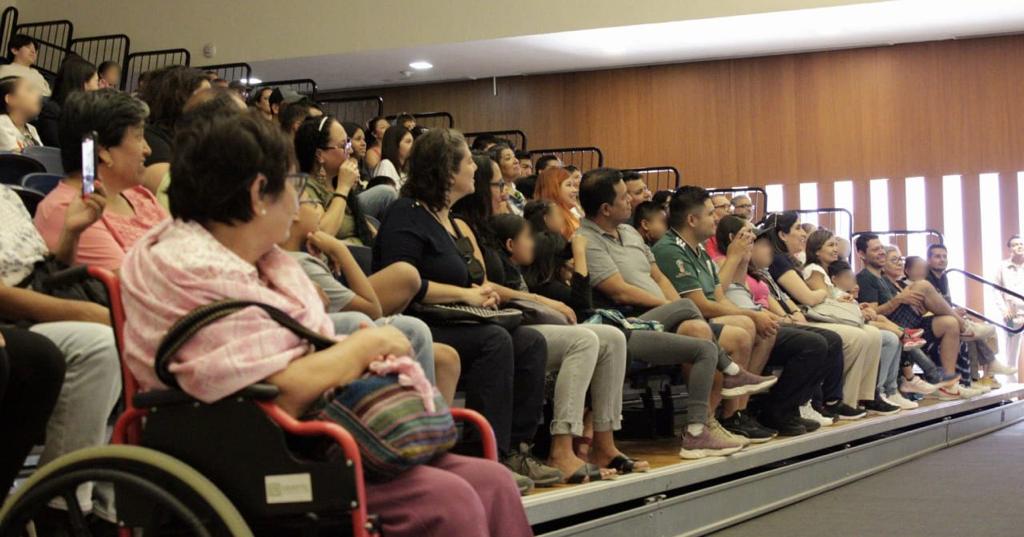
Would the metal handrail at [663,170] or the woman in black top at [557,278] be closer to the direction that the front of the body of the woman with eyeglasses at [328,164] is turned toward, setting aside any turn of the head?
the woman in black top

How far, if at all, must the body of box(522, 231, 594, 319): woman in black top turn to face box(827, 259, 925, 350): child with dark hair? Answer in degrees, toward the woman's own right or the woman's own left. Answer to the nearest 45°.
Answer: approximately 45° to the woman's own left

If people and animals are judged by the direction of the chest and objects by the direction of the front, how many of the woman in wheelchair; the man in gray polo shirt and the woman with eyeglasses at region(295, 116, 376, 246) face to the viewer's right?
3

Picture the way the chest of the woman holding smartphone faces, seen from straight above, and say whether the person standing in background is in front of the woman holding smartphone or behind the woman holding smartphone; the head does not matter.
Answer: in front

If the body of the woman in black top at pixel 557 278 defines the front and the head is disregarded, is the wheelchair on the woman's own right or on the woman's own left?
on the woman's own right

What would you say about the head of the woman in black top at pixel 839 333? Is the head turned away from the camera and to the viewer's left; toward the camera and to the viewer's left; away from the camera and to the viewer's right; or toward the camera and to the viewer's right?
toward the camera and to the viewer's right

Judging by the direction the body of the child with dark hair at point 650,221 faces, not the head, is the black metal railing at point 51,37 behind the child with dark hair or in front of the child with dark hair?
behind

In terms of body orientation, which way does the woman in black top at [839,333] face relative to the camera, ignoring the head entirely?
to the viewer's right

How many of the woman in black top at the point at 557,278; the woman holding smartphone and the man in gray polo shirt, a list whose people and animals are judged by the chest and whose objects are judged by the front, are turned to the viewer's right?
3

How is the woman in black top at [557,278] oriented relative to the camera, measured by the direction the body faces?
to the viewer's right

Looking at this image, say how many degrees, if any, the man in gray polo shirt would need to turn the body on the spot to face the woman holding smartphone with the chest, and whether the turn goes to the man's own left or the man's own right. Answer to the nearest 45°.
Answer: approximately 135° to the man's own right

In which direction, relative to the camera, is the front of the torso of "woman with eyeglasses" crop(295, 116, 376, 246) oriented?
to the viewer's right

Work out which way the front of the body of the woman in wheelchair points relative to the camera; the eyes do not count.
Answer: to the viewer's right

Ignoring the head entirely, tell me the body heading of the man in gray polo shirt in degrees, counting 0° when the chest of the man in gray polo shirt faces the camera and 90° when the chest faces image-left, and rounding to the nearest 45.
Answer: approximately 270°

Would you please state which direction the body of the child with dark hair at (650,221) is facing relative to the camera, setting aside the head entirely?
to the viewer's right

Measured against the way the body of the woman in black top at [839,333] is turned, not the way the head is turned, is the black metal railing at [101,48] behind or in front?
behind

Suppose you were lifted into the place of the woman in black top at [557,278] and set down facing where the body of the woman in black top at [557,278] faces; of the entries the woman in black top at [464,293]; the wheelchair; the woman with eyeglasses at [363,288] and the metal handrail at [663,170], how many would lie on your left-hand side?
1
